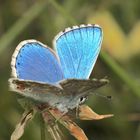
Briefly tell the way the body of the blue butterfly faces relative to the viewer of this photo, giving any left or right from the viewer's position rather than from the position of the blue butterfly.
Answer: facing to the right of the viewer

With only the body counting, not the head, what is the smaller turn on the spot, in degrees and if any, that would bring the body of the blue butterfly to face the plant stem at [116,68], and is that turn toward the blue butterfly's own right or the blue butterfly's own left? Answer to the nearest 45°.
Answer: approximately 45° to the blue butterfly's own left

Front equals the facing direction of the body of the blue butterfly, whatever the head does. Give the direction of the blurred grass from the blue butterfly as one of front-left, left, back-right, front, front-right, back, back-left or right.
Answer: left
